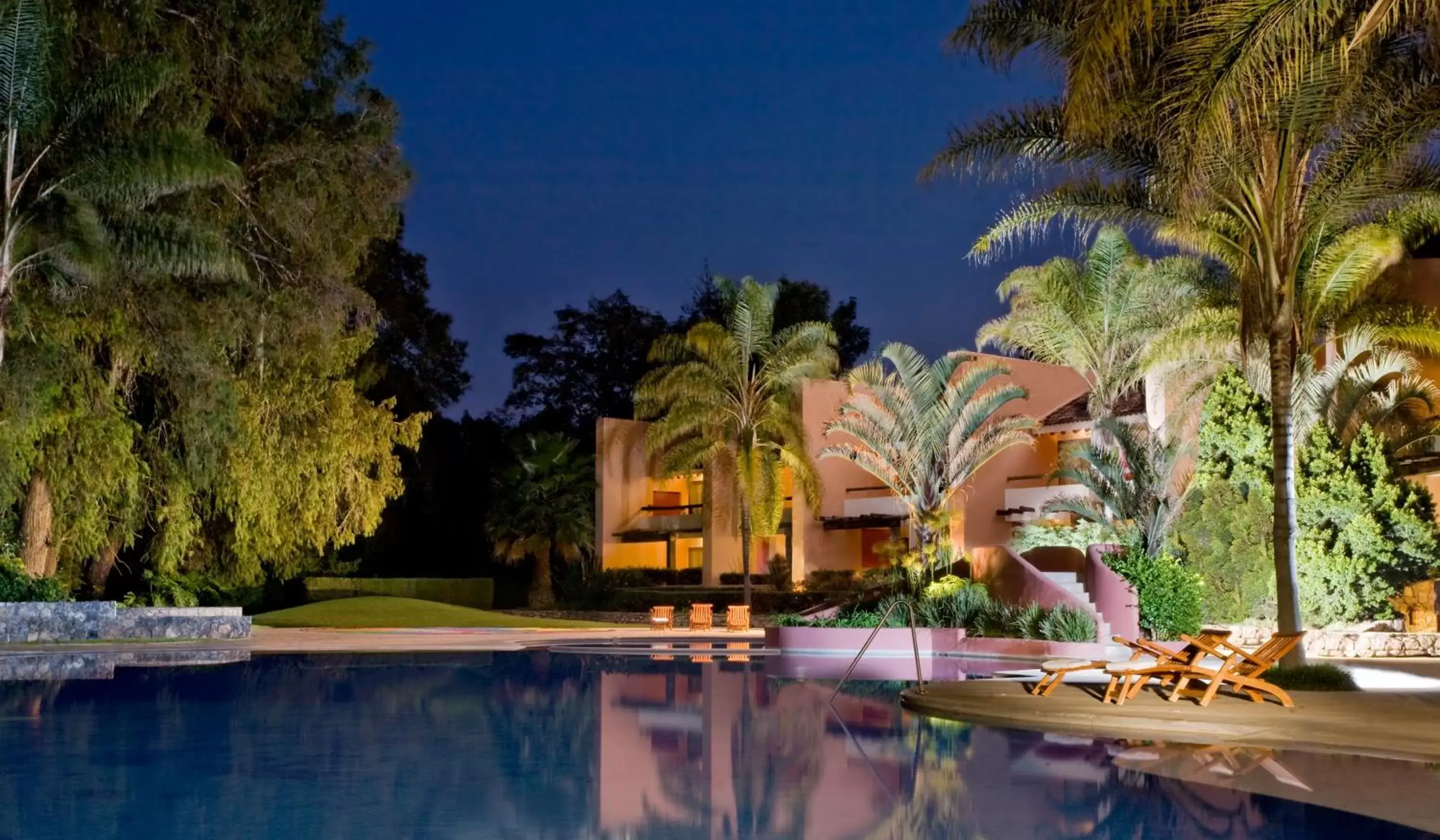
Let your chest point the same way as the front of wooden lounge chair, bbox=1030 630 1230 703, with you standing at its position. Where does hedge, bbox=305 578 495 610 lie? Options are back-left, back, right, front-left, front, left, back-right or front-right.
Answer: front-right

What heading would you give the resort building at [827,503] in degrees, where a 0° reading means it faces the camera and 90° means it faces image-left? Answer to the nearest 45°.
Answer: approximately 0°

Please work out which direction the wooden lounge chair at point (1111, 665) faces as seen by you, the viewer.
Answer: facing to the left of the viewer

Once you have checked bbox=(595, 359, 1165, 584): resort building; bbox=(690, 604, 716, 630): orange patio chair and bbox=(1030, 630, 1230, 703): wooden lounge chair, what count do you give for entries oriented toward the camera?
2

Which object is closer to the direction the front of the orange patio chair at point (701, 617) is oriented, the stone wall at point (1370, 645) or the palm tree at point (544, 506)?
the stone wall

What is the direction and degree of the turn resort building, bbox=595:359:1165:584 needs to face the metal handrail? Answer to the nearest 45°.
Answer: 0° — it already faces it

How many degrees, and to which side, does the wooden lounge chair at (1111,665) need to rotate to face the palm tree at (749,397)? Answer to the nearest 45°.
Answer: approximately 90° to its right

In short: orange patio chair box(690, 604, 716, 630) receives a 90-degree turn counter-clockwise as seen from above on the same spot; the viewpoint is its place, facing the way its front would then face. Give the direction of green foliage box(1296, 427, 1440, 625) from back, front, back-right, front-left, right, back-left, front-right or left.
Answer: front-right

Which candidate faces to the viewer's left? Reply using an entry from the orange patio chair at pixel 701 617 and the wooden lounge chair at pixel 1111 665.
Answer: the wooden lounge chair

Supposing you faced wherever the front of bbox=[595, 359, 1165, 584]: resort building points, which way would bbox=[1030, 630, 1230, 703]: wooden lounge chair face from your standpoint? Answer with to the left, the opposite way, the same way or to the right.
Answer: to the right

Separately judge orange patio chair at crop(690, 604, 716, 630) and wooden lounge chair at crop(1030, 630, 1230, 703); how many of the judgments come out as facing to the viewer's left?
1
